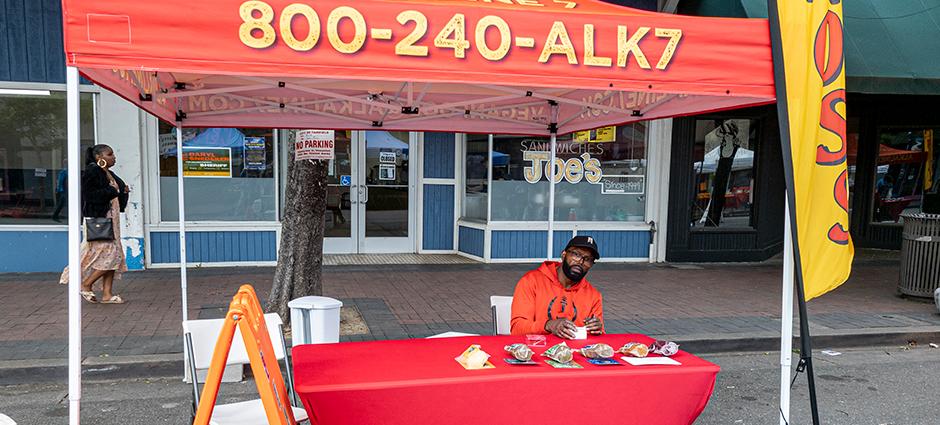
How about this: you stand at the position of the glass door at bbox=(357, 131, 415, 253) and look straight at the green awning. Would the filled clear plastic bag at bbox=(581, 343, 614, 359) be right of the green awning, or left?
right

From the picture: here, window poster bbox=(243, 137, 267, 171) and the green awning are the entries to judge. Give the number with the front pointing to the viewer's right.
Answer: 0

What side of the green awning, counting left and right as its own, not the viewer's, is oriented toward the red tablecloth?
front

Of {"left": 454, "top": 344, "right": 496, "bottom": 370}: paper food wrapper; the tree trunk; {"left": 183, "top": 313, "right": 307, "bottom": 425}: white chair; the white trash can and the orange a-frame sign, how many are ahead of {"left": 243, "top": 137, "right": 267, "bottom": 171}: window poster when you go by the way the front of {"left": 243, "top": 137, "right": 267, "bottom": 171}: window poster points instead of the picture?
5

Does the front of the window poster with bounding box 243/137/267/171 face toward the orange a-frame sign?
yes

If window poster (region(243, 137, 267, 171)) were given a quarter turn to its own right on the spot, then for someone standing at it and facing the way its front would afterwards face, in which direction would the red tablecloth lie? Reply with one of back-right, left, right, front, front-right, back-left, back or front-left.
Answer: left

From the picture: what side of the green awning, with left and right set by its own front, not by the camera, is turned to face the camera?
front

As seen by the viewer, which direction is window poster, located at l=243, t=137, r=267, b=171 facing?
toward the camera
